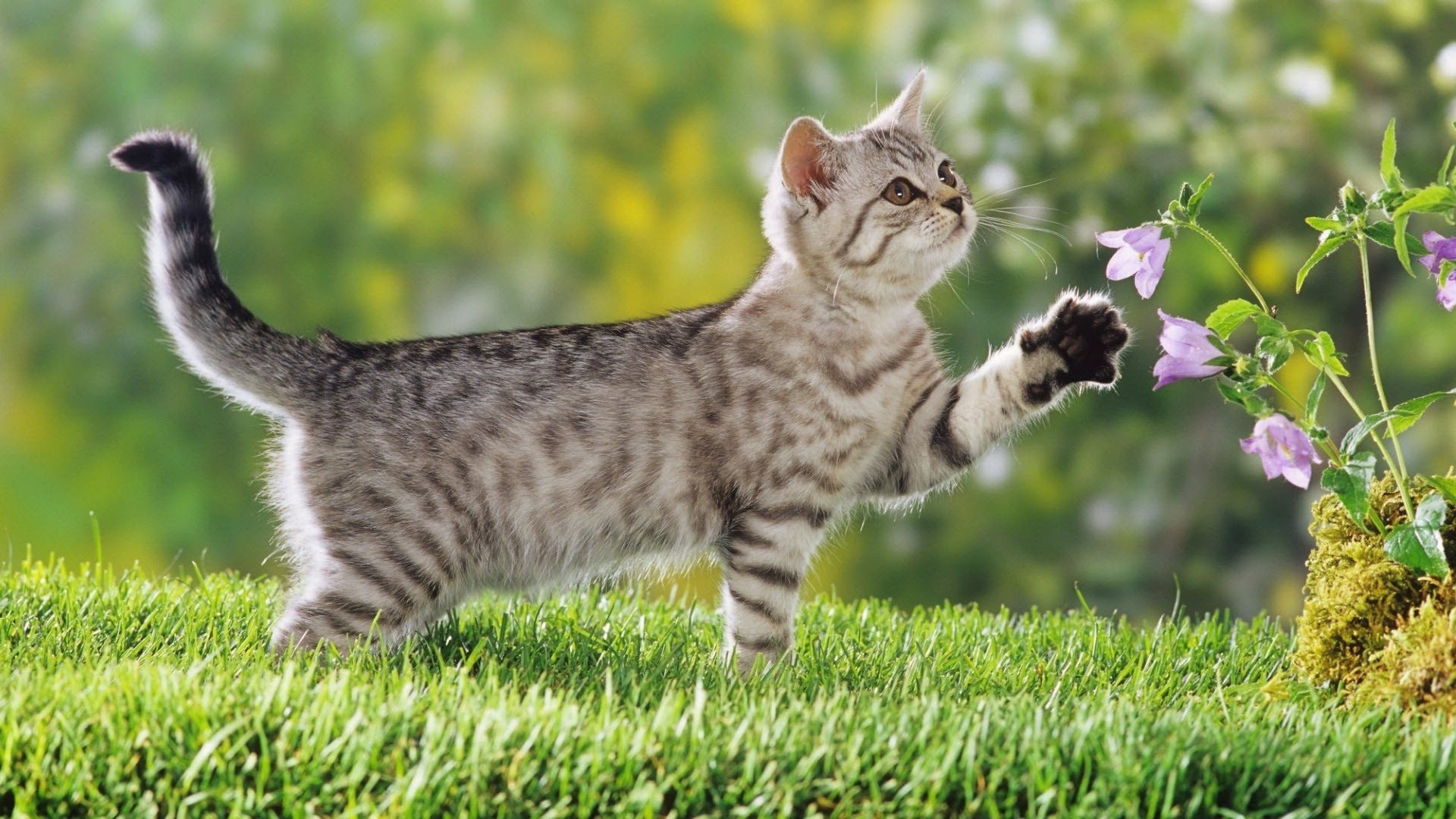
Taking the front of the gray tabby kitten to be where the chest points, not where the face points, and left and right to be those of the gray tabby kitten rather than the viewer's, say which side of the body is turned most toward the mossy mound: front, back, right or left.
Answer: front

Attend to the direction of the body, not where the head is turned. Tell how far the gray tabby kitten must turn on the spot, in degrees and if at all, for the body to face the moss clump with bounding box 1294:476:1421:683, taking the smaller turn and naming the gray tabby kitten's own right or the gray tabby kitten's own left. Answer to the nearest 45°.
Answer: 0° — it already faces it

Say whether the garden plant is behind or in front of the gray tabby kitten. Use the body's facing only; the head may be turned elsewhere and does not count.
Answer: in front

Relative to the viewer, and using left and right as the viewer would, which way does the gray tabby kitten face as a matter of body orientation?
facing to the right of the viewer
